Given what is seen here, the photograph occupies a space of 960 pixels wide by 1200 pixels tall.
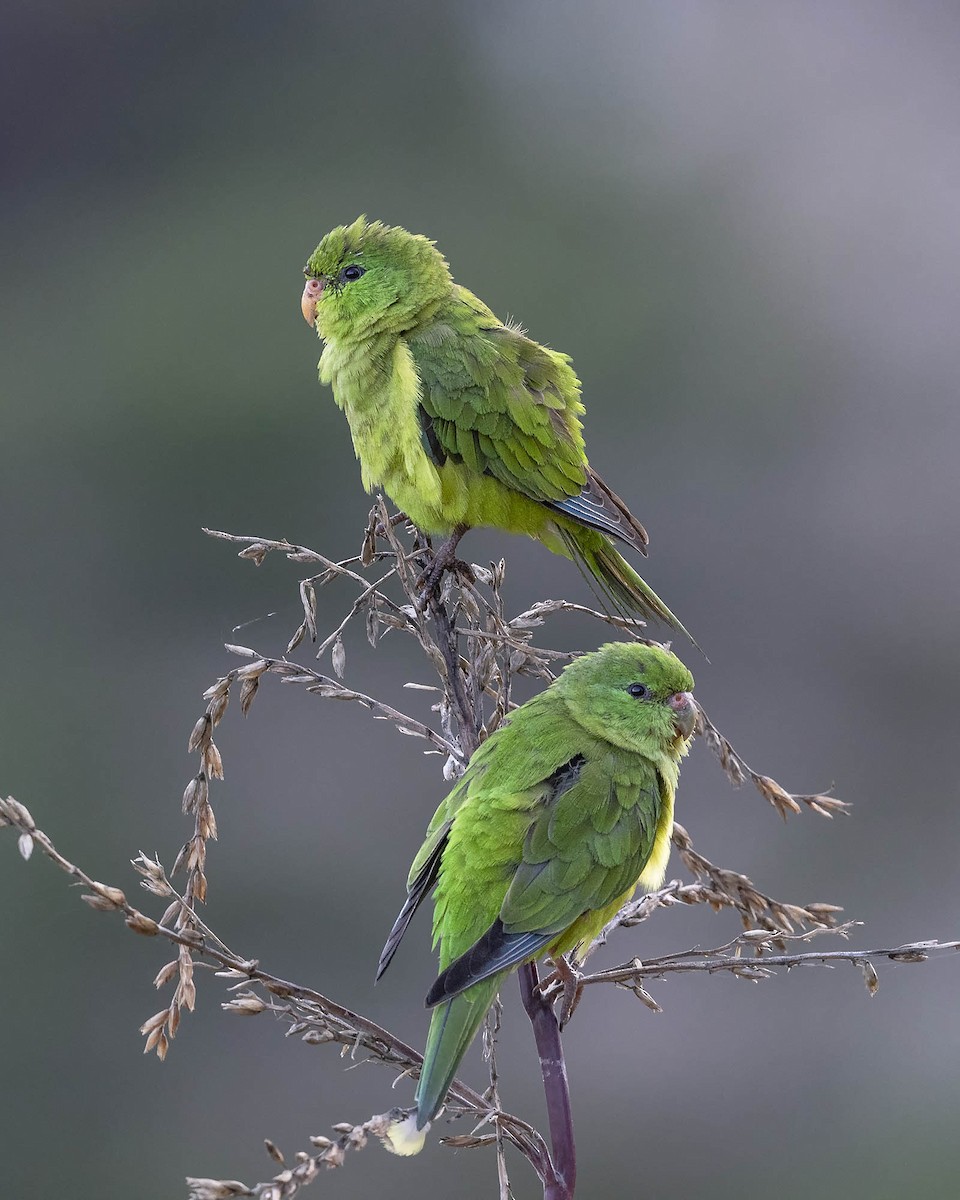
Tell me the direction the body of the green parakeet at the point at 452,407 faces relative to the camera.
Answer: to the viewer's left
